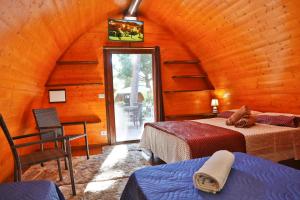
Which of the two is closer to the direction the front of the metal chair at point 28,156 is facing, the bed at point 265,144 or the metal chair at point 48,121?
the bed

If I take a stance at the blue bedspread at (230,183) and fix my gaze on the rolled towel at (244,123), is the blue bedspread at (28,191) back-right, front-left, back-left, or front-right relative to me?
back-left

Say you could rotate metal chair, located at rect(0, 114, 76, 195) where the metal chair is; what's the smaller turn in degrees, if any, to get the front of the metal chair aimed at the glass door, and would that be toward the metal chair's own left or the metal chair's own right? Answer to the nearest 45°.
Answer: approximately 45° to the metal chair's own left

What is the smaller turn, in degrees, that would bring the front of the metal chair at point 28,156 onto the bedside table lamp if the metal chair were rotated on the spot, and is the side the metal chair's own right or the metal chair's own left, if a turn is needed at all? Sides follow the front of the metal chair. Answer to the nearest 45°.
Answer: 0° — it already faces it

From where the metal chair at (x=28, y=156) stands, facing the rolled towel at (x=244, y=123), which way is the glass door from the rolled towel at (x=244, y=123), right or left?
left

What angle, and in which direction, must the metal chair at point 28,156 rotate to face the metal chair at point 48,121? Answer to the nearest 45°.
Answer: approximately 90° to its left

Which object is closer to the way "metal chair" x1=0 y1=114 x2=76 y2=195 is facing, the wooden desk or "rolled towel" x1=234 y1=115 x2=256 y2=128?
the rolled towel

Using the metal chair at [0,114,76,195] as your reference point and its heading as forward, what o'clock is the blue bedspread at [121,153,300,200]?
The blue bedspread is roughly at 2 o'clock from the metal chair.

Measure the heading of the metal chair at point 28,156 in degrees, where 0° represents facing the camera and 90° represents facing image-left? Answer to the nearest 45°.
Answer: approximately 270°

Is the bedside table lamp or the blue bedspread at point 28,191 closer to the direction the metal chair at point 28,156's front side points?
the bedside table lamp
